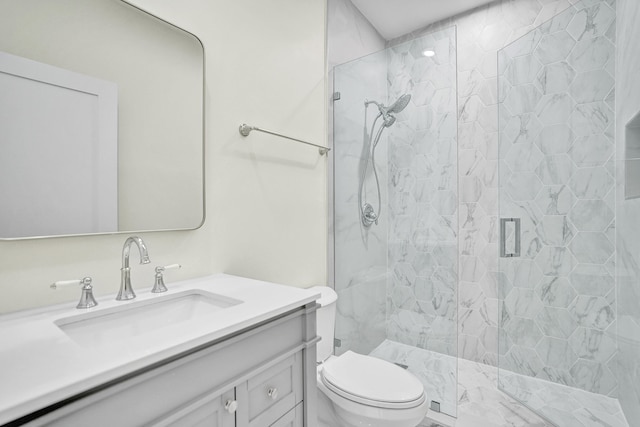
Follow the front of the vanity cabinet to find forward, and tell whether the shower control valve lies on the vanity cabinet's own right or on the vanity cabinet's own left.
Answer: on the vanity cabinet's own left

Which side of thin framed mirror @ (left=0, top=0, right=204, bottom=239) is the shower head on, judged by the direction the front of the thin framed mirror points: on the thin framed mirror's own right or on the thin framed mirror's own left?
on the thin framed mirror's own left

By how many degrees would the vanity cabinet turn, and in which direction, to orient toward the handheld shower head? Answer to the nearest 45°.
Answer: approximately 90° to its left
